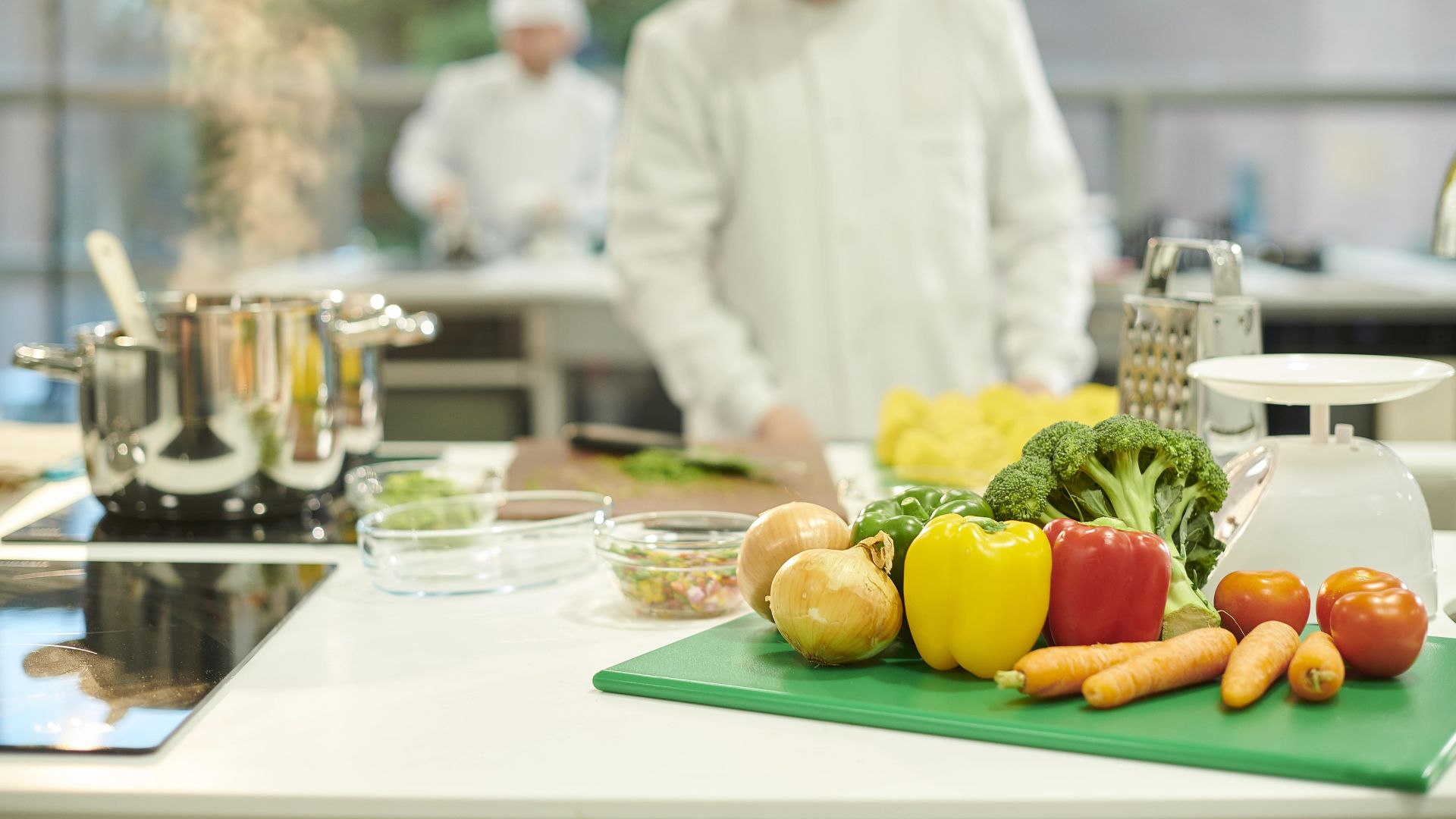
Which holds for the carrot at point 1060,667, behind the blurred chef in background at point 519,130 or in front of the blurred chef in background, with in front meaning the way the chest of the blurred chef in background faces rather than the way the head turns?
in front

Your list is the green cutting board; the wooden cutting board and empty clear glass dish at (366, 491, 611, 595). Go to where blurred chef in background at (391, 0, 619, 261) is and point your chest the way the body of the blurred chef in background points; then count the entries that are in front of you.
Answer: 3

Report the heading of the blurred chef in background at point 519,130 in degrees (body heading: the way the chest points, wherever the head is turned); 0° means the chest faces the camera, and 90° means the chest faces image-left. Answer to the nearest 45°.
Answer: approximately 0°

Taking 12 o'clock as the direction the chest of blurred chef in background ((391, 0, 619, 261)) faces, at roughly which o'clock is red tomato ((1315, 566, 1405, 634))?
The red tomato is roughly at 12 o'clock from the blurred chef in background.

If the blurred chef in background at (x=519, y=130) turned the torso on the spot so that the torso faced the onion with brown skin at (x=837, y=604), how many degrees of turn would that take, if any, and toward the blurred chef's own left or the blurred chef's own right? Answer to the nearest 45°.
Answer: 0° — they already face it

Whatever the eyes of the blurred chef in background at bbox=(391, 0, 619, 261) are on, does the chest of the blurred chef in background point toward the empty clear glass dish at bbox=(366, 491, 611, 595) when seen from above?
yes

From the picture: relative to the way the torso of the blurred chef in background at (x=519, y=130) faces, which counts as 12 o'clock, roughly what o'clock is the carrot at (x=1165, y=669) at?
The carrot is roughly at 12 o'clock from the blurred chef in background.

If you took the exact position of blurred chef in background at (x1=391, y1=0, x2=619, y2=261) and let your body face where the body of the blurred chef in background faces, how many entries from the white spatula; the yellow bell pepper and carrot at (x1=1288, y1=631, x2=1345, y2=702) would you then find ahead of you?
3

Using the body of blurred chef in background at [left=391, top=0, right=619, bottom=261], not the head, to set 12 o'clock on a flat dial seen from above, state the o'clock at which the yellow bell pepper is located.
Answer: The yellow bell pepper is roughly at 12 o'clock from the blurred chef in background.

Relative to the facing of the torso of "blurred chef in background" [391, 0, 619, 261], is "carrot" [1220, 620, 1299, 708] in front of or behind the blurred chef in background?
in front

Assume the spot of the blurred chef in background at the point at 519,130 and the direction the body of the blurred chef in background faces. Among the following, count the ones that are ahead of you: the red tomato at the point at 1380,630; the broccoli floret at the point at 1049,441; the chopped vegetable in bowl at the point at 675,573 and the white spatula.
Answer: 4
